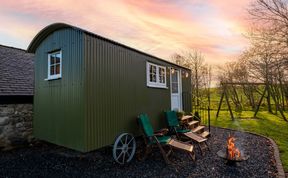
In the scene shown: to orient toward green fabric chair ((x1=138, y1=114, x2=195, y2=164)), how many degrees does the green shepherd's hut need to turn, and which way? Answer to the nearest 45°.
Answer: approximately 45° to its left

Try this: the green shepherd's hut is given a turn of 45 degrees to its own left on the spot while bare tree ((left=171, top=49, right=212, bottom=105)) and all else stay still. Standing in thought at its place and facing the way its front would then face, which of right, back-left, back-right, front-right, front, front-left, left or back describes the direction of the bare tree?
front-left

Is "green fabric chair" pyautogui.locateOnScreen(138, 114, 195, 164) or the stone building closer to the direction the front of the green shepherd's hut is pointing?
the green fabric chair

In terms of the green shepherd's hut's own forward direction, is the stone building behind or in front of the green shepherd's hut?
behind
